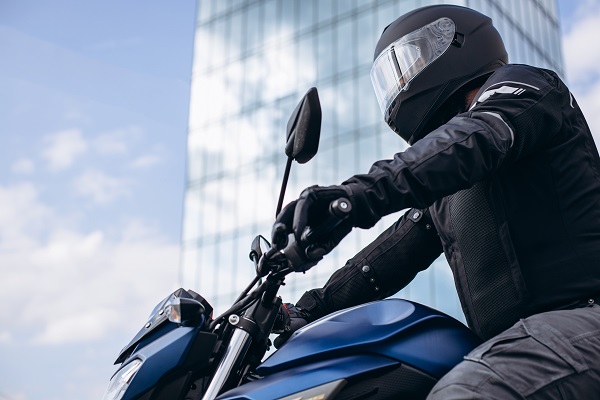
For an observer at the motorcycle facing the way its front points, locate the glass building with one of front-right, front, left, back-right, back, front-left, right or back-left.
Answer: right

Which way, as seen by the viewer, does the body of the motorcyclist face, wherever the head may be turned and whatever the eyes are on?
to the viewer's left

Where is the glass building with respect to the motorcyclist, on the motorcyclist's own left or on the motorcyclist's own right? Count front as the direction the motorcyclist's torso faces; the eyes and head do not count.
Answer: on the motorcyclist's own right

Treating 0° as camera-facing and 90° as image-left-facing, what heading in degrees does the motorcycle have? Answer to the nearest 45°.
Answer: approximately 90°
